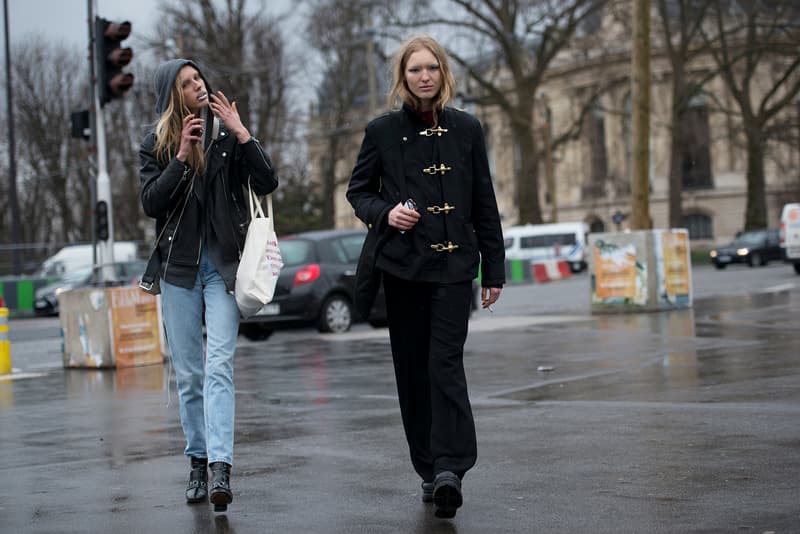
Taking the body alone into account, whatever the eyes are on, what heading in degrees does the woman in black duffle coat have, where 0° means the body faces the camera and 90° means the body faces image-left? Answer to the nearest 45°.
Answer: approximately 0°

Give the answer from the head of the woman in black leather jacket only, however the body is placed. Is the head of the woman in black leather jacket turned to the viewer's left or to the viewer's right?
to the viewer's right

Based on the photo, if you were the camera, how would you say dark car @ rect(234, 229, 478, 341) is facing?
facing away from the viewer and to the right of the viewer

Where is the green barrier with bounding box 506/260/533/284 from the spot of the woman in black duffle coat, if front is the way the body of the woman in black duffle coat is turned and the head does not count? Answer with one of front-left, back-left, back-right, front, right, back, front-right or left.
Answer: back

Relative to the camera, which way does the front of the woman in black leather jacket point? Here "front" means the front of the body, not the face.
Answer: toward the camera

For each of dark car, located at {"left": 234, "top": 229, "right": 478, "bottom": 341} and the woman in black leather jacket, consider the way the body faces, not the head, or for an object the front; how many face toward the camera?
1

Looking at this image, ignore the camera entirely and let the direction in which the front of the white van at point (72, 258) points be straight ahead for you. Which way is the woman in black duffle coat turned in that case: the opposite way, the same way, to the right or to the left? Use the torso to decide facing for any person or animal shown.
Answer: to the left

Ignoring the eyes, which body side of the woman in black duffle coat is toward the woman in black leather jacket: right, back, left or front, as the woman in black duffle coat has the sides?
right

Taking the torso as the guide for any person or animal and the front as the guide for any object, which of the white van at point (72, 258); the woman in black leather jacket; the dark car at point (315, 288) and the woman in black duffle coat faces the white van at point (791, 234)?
the dark car

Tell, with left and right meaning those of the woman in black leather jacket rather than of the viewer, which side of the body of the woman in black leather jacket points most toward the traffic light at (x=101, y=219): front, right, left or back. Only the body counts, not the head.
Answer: back

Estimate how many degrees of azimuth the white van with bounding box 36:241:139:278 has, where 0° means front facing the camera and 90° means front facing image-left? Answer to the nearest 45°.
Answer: approximately 90°

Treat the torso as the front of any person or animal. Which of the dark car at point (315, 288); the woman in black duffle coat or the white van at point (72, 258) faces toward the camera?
the woman in black duffle coat

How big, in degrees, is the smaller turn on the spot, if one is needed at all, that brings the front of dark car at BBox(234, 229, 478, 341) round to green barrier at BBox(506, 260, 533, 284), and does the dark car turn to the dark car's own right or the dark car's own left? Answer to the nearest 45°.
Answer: approximately 45° to the dark car's own left

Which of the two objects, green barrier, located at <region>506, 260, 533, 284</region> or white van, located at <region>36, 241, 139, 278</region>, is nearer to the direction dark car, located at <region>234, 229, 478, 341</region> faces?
the green barrier
